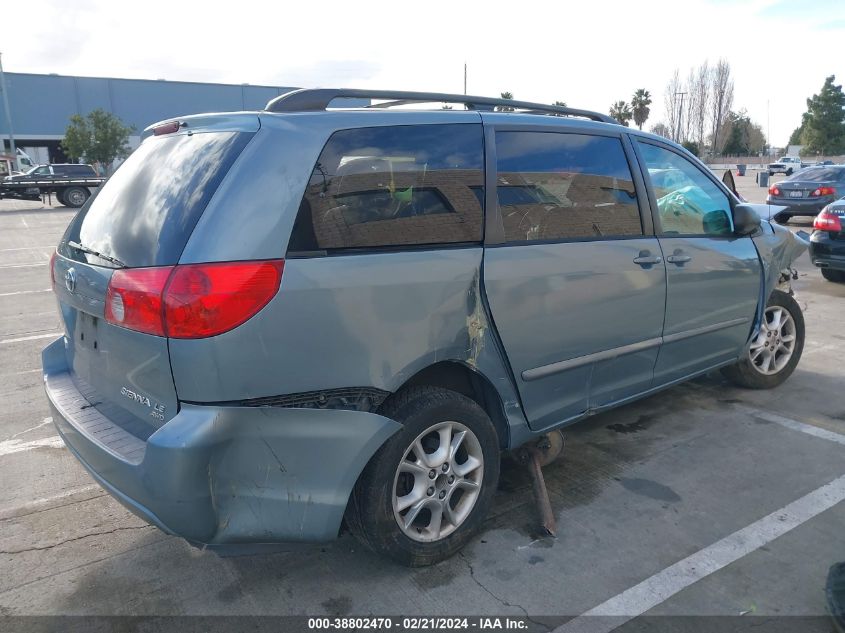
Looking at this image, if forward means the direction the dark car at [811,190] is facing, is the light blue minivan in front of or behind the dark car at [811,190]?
behind

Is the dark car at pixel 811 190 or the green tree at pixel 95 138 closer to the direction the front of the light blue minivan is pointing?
the dark car

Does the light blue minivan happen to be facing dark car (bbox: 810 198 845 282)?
yes

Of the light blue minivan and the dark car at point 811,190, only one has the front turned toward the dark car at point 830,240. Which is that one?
the light blue minivan

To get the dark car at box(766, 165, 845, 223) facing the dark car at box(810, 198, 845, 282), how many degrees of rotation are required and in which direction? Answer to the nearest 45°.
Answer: approximately 135° to its right

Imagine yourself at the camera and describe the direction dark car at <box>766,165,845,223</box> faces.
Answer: facing away from the viewer and to the right of the viewer

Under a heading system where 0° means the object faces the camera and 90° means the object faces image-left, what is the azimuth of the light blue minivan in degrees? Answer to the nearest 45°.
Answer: approximately 225°

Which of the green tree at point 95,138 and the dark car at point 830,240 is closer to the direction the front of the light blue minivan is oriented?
the dark car

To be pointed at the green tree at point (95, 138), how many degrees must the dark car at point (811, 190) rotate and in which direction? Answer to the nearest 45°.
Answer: approximately 135° to its left
